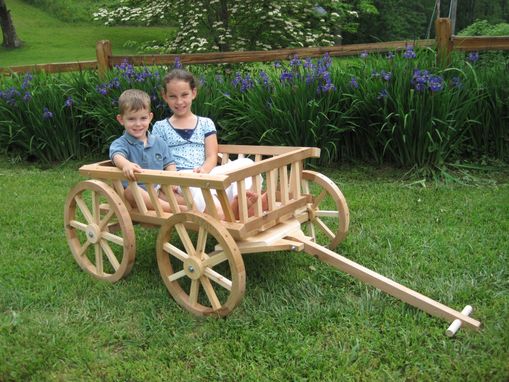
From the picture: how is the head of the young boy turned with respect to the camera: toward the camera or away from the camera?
toward the camera

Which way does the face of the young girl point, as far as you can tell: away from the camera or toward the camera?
toward the camera

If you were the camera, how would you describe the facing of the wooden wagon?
facing the viewer and to the right of the viewer

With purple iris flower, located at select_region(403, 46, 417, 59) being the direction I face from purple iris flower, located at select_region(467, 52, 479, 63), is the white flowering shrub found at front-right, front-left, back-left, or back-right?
front-right

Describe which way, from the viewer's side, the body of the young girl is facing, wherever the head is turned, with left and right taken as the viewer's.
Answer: facing the viewer

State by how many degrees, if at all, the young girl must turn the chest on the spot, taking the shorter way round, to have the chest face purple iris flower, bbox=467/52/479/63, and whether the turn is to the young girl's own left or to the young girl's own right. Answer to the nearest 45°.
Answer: approximately 135° to the young girl's own left

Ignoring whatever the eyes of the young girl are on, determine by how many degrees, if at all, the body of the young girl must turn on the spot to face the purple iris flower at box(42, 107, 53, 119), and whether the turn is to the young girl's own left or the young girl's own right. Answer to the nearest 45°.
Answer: approximately 135° to the young girl's own right

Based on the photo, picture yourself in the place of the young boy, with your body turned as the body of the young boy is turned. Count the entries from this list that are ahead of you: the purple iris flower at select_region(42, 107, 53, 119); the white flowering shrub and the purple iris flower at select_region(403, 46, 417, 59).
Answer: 0

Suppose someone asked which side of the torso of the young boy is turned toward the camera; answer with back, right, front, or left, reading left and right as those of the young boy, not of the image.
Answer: front

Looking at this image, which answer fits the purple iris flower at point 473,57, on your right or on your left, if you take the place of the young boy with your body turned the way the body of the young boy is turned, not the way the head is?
on your left

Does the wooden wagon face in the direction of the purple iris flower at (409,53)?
no

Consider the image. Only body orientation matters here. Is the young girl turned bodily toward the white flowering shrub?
no

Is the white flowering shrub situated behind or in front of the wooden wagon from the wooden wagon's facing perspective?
behind

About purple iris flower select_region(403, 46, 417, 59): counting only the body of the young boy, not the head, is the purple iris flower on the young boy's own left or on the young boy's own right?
on the young boy's own left

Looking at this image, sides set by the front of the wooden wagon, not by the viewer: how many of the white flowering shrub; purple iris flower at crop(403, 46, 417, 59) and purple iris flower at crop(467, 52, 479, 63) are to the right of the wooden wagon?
0

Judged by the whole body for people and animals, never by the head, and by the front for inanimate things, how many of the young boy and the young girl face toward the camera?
2

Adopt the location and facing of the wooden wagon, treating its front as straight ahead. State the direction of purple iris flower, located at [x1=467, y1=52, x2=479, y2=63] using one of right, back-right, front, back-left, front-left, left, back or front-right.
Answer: left
